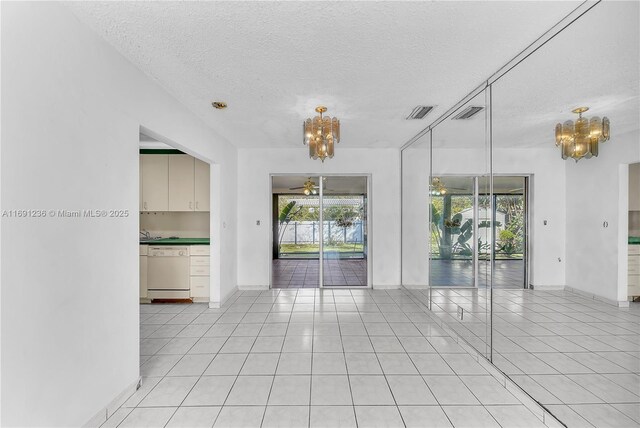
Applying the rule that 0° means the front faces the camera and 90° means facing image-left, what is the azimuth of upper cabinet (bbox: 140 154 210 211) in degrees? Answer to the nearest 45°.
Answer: approximately 0°

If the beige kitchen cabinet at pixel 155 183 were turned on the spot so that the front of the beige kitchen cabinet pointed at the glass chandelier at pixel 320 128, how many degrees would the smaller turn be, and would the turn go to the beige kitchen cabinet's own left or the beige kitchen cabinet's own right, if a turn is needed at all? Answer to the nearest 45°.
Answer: approximately 45° to the beige kitchen cabinet's own left

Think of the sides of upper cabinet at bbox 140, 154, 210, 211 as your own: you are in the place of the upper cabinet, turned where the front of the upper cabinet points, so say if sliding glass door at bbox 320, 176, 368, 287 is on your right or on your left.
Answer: on your left

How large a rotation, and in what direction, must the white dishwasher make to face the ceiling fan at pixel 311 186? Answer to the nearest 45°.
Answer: approximately 90° to its left

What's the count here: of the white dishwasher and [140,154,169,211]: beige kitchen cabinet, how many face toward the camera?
2

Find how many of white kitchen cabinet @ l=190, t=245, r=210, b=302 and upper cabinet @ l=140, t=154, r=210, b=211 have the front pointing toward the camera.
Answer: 2
